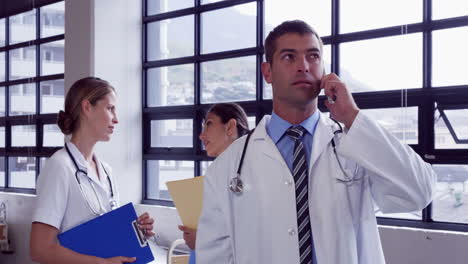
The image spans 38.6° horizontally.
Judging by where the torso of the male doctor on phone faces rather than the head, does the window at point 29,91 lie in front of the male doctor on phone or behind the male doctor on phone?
behind

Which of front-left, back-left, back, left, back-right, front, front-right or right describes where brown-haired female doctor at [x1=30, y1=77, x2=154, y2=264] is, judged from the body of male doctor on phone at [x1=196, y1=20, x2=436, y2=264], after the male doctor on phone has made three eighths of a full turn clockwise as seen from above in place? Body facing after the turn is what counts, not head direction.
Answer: front

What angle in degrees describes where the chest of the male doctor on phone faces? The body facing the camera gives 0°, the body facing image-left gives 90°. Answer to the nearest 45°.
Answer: approximately 0°

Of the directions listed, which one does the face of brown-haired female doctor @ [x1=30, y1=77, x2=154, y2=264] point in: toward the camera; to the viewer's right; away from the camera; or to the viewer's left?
to the viewer's right

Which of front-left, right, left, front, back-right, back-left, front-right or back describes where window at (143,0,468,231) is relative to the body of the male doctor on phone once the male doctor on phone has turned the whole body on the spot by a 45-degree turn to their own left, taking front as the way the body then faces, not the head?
back-left
